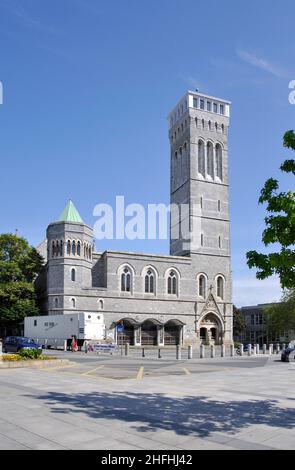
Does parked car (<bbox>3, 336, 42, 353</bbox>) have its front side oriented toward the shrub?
no
